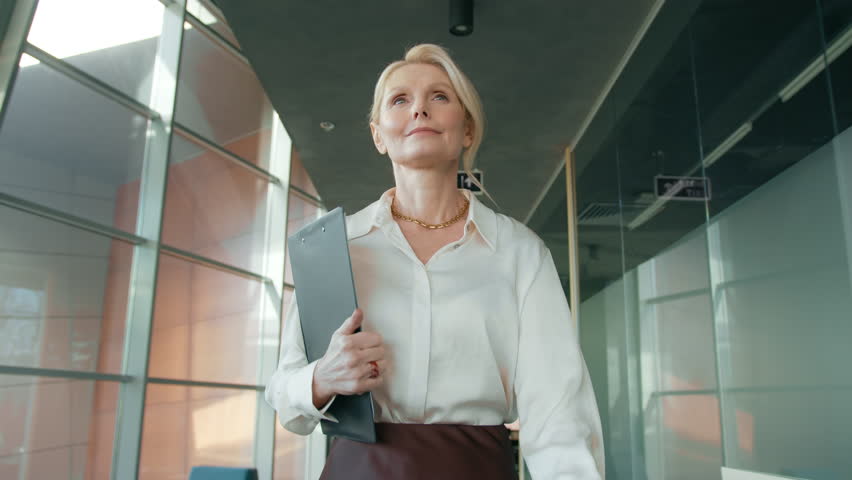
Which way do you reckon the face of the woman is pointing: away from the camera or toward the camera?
toward the camera

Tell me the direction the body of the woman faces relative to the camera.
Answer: toward the camera
